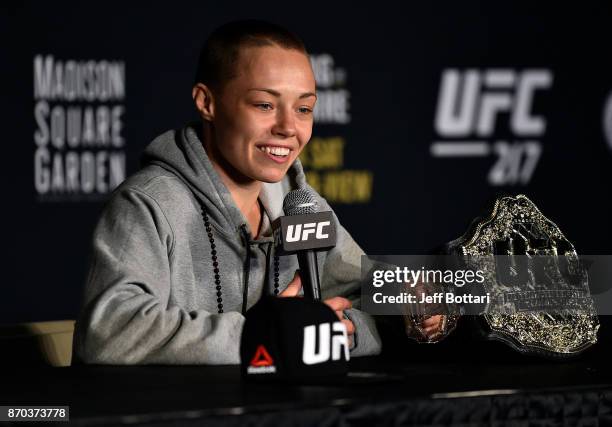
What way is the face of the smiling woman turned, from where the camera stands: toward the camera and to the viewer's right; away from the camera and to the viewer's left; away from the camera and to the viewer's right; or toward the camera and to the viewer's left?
toward the camera and to the viewer's right

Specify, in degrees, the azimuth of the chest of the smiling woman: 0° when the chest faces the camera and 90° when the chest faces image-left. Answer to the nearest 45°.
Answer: approximately 315°
